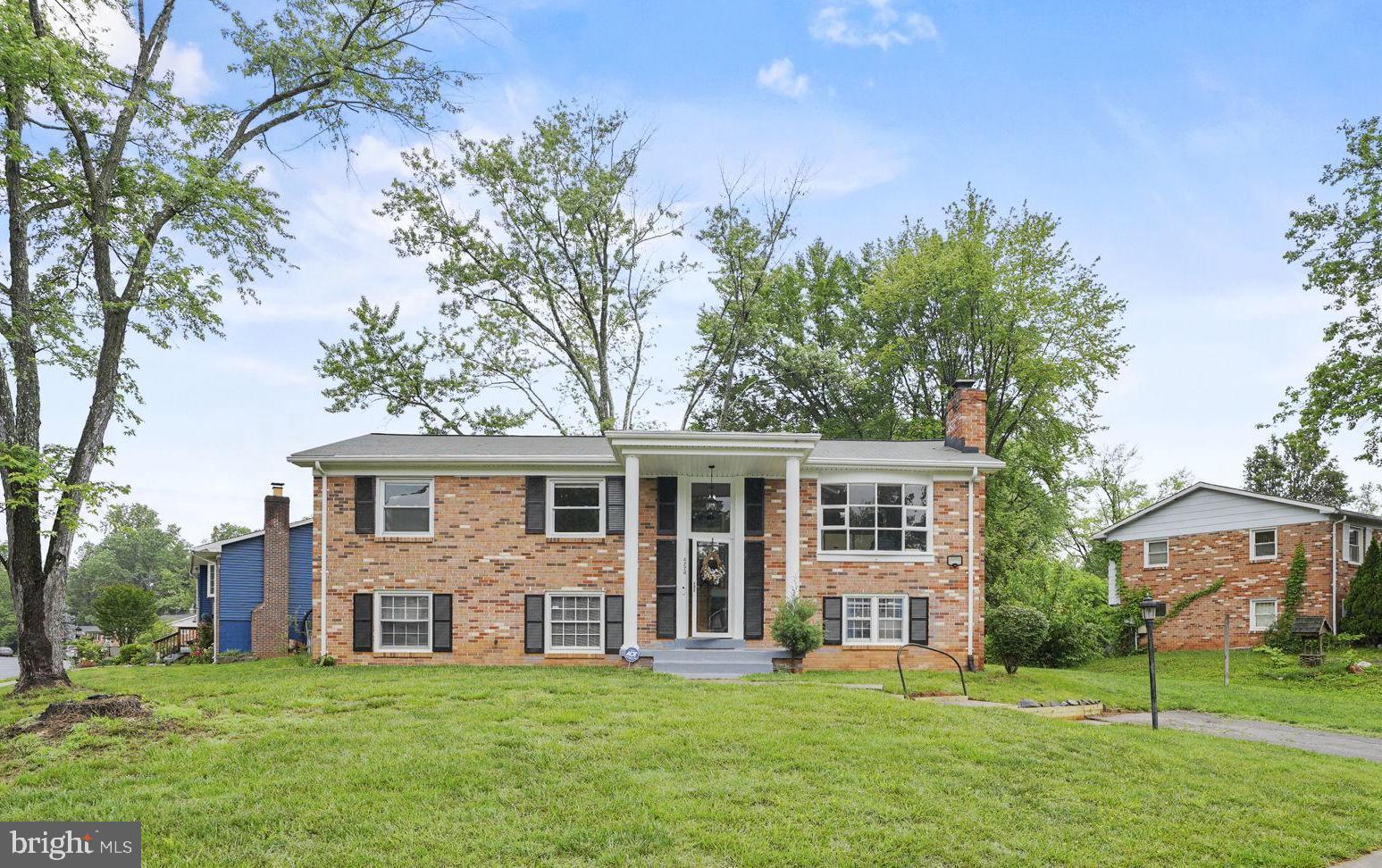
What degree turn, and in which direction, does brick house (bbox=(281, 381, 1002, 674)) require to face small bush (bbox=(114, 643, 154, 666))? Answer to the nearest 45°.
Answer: approximately 135° to its right

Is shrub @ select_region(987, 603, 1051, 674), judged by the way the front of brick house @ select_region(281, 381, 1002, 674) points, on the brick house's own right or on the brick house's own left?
on the brick house's own left

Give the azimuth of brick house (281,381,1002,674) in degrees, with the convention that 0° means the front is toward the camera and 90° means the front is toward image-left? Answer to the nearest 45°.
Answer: approximately 0°

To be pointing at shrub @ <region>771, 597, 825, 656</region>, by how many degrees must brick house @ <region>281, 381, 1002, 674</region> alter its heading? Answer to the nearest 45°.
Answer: approximately 45° to its left
